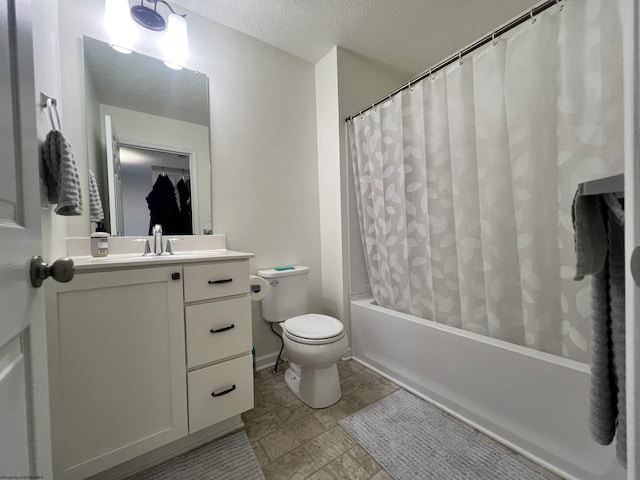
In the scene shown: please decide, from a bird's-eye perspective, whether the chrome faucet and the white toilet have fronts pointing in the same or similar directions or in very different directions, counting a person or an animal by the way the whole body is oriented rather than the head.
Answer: same or similar directions

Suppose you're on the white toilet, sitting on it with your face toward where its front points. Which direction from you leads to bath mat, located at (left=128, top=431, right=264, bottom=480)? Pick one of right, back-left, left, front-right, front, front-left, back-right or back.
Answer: right

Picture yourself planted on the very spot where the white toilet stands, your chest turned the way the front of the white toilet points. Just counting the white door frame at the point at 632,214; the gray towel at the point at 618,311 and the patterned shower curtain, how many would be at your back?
0

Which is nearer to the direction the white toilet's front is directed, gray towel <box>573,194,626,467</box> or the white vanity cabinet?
the gray towel

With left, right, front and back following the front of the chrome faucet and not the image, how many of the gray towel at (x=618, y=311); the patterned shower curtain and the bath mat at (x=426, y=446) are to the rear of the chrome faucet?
0

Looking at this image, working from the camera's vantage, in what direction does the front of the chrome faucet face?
facing the viewer

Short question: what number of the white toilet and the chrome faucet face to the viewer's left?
0

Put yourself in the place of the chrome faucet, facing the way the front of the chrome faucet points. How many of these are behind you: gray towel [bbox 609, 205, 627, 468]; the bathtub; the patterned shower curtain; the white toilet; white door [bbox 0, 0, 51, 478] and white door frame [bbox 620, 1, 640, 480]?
0

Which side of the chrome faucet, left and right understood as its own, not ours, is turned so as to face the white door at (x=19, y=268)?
front

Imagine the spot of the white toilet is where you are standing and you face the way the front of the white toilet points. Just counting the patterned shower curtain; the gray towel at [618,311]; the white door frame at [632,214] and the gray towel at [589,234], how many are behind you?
0

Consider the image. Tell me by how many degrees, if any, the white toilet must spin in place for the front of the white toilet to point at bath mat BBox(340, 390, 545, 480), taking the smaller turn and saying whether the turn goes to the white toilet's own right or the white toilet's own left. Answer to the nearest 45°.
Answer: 0° — it already faces it

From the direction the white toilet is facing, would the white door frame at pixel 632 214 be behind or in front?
in front

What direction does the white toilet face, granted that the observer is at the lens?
facing the viewer and to the right of the viewer
